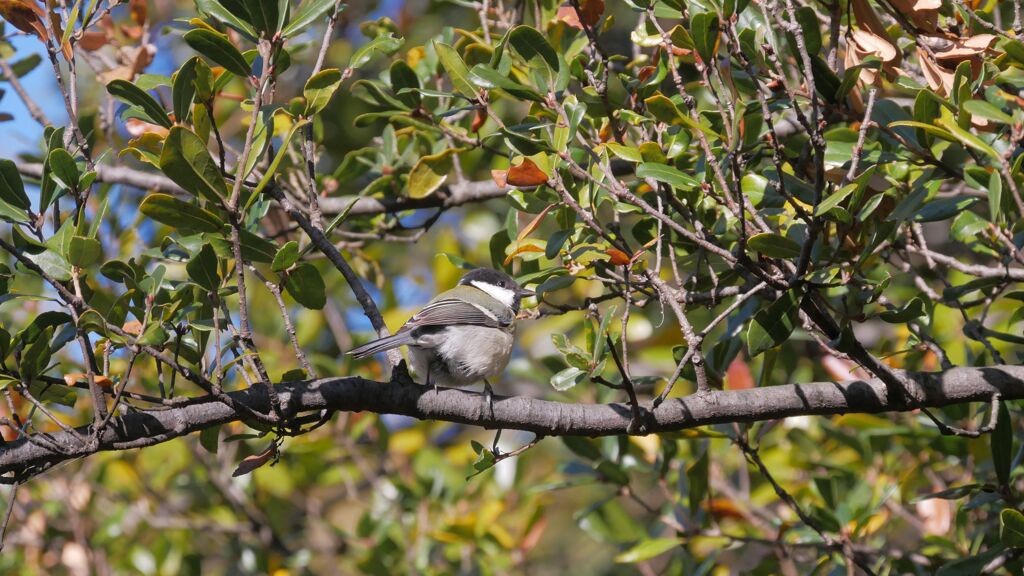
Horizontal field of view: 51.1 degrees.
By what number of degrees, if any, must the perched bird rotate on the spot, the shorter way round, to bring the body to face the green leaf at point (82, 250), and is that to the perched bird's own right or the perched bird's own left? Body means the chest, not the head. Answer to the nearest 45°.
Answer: approximately 135° to the perched bird's own right

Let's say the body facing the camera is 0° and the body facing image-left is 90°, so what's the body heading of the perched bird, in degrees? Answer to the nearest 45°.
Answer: approximately 270°

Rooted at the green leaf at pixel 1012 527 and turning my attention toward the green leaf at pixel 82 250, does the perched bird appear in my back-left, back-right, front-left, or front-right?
front-right

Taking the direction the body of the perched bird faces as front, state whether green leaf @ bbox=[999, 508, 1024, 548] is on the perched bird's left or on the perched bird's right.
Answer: on the perched bird's right

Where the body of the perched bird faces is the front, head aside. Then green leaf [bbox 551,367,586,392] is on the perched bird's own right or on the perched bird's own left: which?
on the perched bird's own right

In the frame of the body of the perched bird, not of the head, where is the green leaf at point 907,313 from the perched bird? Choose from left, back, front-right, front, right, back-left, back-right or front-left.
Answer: front-right

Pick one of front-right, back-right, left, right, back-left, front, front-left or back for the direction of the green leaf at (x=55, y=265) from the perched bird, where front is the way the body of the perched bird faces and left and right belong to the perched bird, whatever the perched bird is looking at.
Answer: back-right
